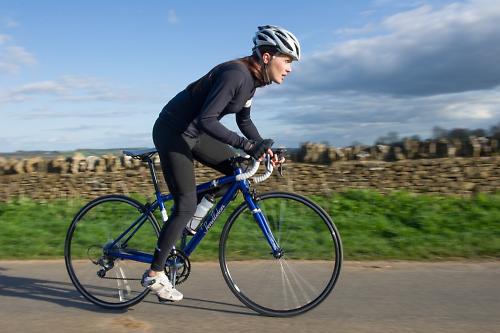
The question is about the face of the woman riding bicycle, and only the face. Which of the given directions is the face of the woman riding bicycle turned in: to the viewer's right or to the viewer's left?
to the viewer's right

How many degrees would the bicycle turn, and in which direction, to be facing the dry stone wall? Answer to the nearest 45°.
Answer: approximately 90° to its left

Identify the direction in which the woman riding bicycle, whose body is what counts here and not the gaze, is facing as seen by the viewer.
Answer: to the viewer's right

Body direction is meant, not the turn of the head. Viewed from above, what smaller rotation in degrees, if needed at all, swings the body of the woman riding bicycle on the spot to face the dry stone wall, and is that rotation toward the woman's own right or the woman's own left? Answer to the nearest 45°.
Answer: approximately 90° to the woman's own left

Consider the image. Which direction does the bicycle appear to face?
to the viewer's right
